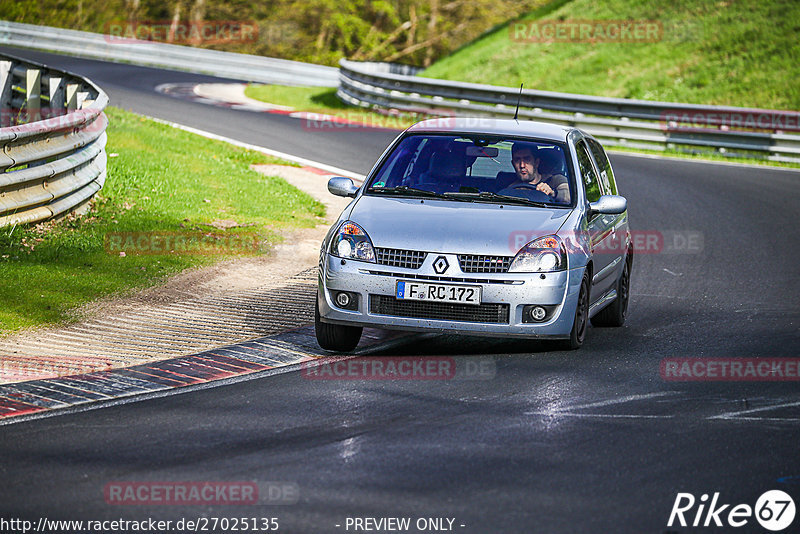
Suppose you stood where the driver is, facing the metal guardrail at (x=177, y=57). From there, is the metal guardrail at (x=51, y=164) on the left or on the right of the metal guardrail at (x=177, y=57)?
left

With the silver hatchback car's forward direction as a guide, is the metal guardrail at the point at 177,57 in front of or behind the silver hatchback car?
behind

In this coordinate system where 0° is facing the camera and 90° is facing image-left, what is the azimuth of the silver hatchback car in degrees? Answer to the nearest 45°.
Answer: approximately 0°

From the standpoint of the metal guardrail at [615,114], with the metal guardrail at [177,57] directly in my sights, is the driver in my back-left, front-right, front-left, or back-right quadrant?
back-left

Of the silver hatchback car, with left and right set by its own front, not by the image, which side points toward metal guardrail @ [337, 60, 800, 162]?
back

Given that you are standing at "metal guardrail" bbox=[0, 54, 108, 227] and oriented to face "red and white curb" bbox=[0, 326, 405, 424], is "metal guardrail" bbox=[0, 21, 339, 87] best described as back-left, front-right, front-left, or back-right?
back-left

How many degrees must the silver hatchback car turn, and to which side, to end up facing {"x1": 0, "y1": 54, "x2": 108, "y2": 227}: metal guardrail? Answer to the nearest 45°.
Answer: approximately 135° to its right
